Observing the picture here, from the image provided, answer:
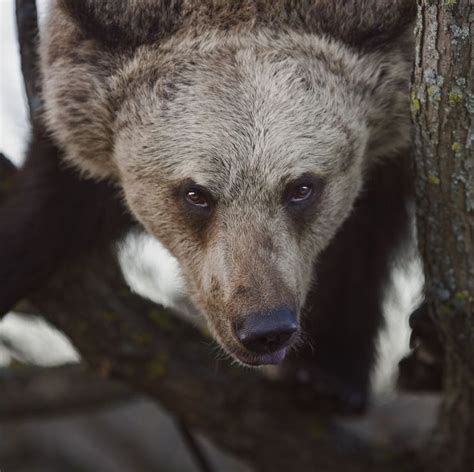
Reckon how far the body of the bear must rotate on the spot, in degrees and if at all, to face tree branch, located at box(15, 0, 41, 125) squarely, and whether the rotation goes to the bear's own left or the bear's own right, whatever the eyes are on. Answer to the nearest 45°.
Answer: approximately 135° to the bear's own right

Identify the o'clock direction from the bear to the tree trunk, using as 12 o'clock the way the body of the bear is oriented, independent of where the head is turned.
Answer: The tree trunk is roughly at 10 o'clock from the bear.

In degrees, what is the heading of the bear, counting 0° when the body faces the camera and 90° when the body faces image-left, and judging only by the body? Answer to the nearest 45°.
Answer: approximately 0°

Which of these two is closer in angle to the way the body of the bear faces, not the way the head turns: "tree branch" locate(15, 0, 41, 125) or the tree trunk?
the tree trunk
